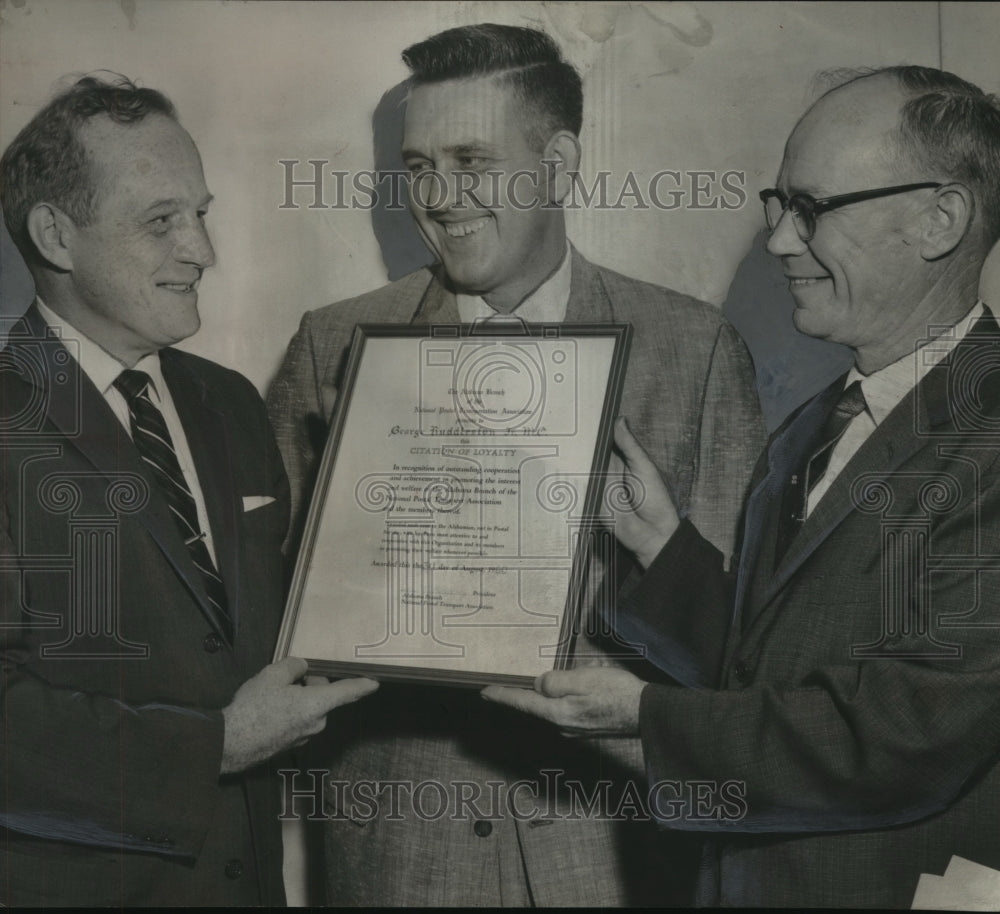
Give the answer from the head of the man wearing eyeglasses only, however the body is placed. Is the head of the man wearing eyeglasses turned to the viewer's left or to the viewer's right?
to the viewer's left

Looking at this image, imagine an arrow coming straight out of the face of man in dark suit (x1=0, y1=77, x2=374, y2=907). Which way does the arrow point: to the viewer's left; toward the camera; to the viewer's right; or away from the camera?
to the viewer's right

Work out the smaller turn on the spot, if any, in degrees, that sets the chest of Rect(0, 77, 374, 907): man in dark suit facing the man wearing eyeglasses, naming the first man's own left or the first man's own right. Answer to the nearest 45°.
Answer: approximately 45° to the first man's own left

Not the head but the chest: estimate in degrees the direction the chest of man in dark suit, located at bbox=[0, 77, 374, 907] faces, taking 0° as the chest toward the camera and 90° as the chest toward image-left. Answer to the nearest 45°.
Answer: approximately 315°

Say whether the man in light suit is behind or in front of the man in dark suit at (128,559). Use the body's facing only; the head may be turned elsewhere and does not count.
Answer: in front
